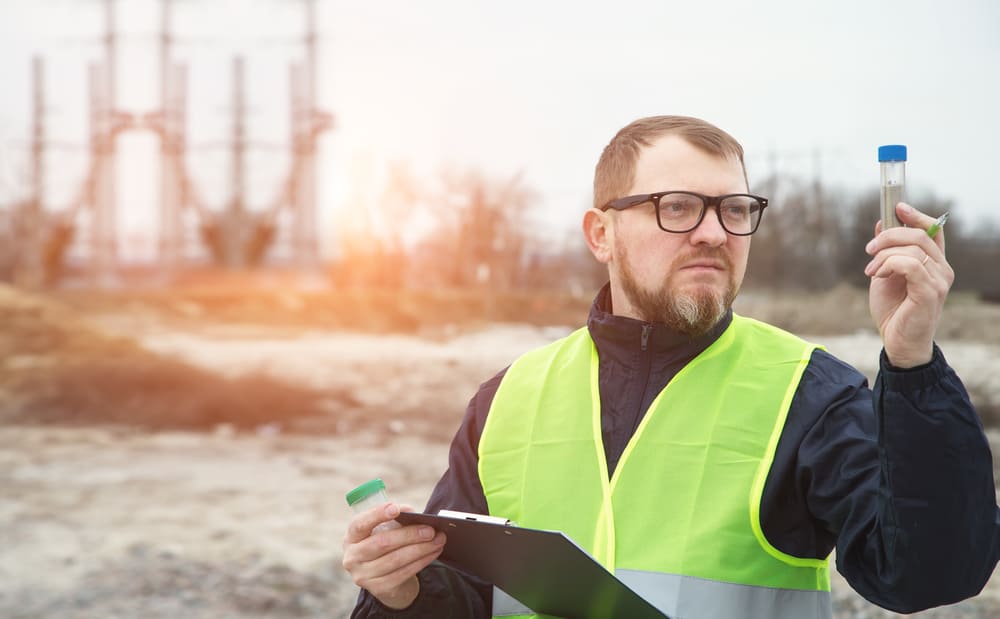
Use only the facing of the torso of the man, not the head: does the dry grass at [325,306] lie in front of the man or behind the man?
behind

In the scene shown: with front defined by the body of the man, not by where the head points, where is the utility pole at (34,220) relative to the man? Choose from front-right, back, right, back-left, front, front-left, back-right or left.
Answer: back-right

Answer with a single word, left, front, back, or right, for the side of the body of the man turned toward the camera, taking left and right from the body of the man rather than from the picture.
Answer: front

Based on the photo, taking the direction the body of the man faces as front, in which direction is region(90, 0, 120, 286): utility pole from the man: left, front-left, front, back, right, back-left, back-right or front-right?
back-right

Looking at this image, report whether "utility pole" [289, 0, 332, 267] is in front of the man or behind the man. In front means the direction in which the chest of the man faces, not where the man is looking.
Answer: behind

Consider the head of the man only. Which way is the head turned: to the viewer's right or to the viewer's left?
to the viewer's right
